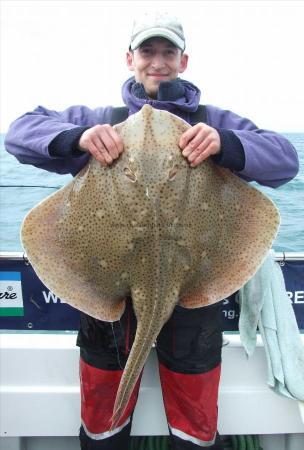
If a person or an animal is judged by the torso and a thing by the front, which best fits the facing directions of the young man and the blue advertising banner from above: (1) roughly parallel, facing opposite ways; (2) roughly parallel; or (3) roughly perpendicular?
roughly parallel

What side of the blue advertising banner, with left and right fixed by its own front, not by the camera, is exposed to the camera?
front

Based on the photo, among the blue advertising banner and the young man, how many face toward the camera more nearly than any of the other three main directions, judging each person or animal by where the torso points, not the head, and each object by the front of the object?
2

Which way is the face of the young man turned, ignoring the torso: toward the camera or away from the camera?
toward the camera

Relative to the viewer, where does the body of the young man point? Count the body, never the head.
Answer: toward the camera
